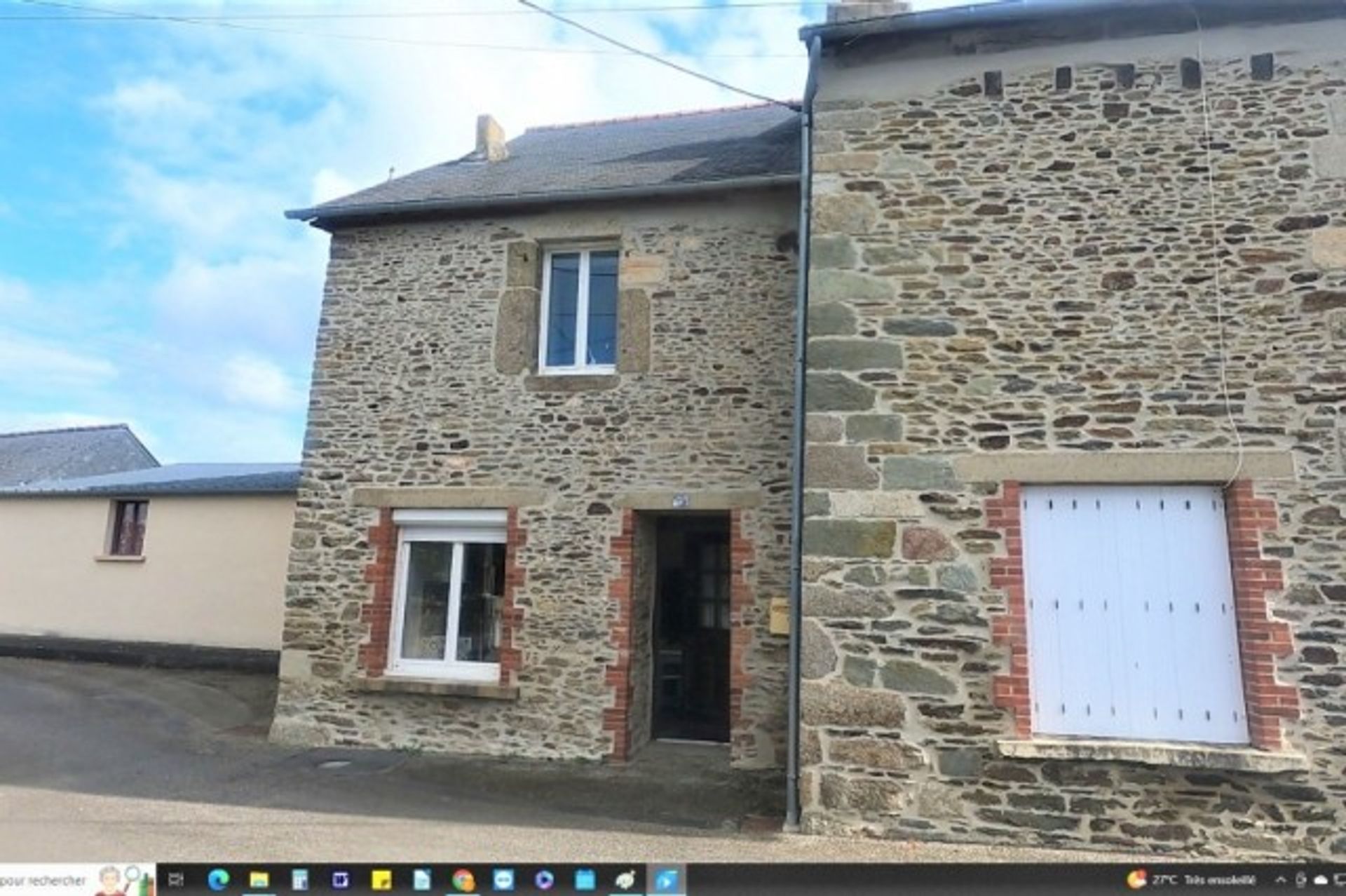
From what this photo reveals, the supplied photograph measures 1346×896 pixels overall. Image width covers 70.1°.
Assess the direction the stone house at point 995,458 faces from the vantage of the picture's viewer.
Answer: facing the viewer

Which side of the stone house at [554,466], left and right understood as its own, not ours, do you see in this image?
front

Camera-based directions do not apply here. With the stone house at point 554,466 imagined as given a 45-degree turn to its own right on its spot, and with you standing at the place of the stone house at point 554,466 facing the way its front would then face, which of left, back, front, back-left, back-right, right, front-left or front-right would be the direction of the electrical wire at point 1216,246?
left
